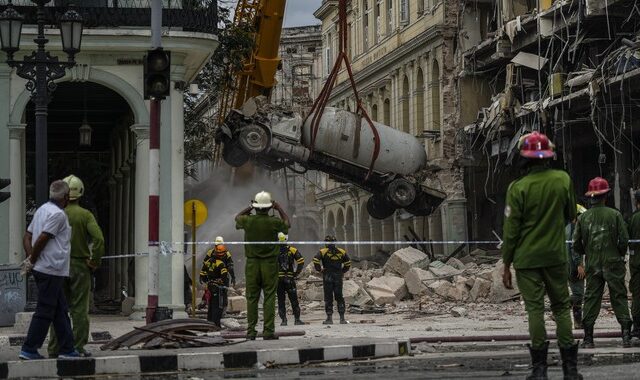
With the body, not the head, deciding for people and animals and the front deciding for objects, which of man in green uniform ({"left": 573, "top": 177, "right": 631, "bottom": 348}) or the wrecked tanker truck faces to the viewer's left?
the wrecked tanker truck

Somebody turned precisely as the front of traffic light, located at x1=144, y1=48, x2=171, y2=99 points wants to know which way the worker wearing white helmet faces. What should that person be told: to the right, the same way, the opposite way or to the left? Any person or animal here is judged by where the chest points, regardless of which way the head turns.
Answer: the opposite way

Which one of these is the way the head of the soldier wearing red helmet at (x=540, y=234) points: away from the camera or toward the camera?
away from the camera

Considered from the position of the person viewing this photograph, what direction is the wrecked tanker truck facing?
facing to the left of the viewer

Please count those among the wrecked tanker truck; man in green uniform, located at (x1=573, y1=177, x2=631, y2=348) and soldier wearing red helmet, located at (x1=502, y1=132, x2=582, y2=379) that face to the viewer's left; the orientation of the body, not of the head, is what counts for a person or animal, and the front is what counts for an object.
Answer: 1

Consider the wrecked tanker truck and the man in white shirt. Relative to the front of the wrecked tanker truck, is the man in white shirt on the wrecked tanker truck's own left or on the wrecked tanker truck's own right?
on the wrecked tanker truck's own left

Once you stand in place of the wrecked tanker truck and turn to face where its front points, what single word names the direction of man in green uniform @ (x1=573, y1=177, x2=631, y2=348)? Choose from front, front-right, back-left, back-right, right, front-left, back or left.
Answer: left

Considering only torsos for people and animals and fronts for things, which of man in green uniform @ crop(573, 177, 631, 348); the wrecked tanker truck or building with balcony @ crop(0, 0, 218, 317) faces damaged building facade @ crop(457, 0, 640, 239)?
the man in green uniform

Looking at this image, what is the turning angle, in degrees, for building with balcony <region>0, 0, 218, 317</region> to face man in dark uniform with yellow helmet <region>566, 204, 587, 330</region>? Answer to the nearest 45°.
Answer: approximately 45° to its left

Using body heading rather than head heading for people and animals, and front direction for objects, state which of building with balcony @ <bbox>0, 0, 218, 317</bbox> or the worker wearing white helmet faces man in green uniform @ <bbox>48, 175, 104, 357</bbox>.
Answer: the building with balcony

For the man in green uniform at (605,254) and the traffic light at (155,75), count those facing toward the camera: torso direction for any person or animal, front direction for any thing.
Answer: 1

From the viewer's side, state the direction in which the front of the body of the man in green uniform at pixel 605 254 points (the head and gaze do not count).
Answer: away from the camera

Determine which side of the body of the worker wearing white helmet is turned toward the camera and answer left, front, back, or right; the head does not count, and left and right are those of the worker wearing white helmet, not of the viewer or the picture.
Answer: back

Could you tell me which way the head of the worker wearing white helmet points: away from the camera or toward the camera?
away from the camera

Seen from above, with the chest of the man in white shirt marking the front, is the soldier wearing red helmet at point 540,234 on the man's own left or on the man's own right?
on the man's own right
